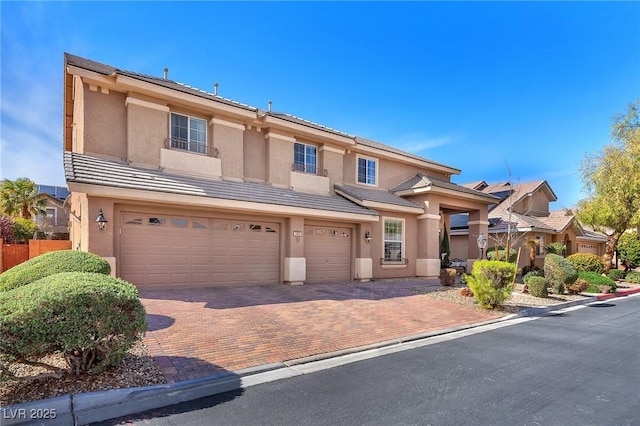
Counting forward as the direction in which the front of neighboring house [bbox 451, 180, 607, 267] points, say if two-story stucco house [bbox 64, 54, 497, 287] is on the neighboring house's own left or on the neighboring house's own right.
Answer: on the neighboring house's own right

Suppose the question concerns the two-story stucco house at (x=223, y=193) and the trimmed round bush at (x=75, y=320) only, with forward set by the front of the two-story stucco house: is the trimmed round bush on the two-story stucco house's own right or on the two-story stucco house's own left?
on the two-story stucco house's own right

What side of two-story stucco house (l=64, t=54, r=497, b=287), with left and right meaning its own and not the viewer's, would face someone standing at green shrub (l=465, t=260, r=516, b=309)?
front

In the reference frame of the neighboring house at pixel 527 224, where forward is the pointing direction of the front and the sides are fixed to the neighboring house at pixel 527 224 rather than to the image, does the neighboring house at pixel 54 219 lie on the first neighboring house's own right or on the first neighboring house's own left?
on the first neighboring house's own right

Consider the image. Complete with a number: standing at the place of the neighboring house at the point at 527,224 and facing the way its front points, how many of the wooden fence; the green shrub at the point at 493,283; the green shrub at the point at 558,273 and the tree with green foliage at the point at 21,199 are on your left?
0

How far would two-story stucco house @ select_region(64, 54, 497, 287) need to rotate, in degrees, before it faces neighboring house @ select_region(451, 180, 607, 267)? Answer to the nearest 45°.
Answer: approximately 90° to its left

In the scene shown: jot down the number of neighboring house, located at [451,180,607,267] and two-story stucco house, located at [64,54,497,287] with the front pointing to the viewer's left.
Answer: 0

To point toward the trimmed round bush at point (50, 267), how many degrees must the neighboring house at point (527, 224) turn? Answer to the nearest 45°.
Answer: approximately 45° to its right

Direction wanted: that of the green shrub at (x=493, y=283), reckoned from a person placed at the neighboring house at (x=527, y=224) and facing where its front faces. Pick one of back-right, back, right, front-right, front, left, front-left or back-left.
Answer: front-right
